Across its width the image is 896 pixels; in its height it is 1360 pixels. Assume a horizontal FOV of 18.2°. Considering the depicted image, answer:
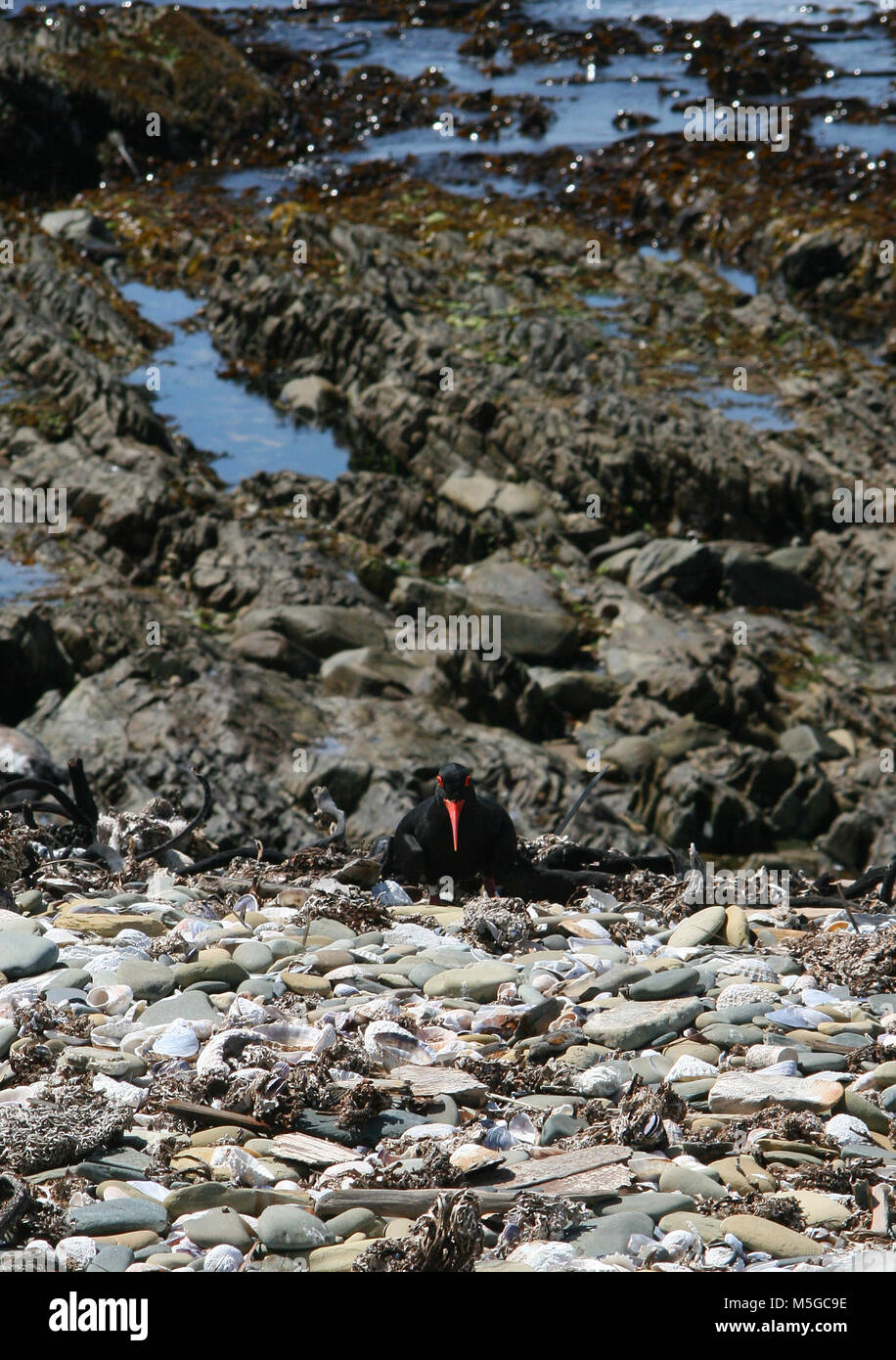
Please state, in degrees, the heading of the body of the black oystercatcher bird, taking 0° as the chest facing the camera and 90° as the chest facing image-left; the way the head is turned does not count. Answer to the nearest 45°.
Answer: approximately 0°

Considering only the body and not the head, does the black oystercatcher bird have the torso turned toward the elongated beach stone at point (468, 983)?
yes

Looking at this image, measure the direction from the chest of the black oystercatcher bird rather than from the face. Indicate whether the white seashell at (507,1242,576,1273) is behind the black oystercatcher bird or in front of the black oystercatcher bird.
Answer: in front

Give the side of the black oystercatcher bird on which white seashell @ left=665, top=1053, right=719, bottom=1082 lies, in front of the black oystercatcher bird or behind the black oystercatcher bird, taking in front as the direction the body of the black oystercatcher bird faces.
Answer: in front

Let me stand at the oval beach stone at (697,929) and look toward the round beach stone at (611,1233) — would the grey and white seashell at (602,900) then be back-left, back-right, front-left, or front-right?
back-right
